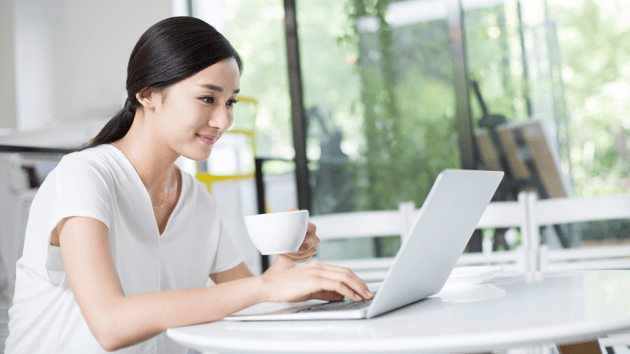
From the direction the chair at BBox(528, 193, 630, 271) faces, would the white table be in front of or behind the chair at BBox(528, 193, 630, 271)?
in front

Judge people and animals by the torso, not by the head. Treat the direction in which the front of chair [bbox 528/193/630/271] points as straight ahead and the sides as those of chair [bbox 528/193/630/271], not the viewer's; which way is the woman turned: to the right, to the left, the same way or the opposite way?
to the left

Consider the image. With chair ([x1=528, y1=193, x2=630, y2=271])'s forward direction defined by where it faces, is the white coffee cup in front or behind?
in front

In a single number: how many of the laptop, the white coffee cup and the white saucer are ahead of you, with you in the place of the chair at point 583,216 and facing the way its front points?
3

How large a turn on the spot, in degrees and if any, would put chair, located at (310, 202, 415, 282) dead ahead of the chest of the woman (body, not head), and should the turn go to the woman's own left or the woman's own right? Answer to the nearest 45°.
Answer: approximately 90° to the woman's own left

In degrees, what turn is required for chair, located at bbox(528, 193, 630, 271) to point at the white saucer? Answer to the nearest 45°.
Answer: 0° — it already faces it

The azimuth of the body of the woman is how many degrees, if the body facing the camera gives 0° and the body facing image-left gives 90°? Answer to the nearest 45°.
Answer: approximately 315°
